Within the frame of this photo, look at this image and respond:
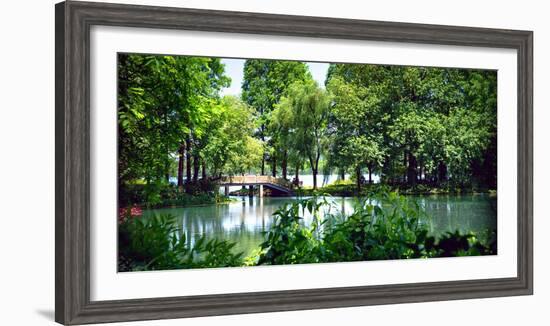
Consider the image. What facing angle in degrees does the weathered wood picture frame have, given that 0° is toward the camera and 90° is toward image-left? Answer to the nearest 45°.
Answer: approximately 315°
